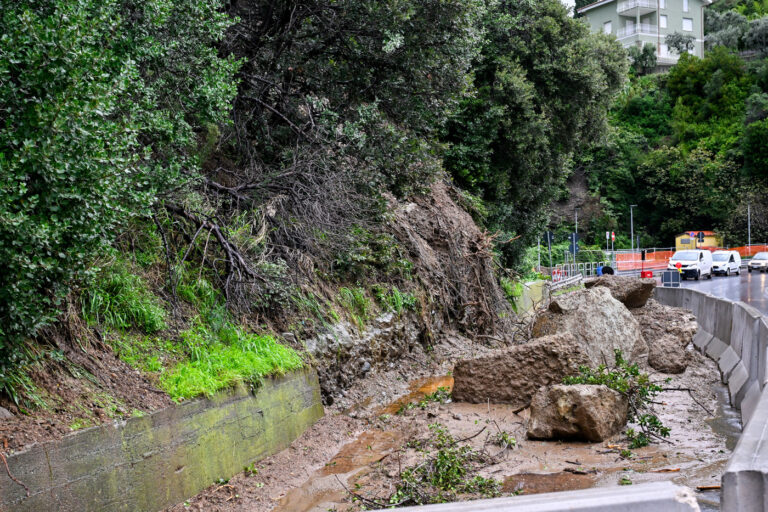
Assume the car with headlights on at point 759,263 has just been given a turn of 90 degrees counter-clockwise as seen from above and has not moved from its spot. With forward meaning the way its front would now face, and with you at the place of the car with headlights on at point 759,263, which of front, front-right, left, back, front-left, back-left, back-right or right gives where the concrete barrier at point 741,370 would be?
front-right

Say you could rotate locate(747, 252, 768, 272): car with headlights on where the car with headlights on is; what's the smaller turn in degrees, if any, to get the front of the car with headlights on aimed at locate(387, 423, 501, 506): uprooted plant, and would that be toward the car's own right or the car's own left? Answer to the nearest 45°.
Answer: approximately 45° to the car's own left

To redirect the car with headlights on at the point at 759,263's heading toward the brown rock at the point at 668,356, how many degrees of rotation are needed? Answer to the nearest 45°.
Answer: approximately 45° to its left

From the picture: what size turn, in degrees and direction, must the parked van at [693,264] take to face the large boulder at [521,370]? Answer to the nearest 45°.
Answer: approximately 45° to its left

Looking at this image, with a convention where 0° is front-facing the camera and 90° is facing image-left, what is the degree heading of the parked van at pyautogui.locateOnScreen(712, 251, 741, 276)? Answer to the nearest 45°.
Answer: approximately 45°

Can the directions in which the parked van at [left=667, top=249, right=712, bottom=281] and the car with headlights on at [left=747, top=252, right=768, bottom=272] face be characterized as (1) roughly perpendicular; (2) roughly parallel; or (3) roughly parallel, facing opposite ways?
roughly parallel

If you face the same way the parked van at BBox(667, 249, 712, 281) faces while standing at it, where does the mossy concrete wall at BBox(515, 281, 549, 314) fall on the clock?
The mossy concrete wall is roughly at 11 o'clock from the parked van.

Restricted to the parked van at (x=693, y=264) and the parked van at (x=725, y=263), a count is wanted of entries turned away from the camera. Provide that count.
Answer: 0

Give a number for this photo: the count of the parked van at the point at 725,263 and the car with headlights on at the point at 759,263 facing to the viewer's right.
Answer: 0

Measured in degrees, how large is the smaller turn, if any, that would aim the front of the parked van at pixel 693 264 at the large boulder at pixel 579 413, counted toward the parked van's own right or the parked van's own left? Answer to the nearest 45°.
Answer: approximately 45° to the parked van's own left

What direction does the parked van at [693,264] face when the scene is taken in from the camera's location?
facing the viewer and to the left of the viewer

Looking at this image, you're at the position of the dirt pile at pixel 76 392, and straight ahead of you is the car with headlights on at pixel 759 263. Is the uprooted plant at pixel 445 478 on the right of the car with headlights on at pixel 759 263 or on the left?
right

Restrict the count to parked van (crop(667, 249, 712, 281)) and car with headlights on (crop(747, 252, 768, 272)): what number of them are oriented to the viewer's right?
0

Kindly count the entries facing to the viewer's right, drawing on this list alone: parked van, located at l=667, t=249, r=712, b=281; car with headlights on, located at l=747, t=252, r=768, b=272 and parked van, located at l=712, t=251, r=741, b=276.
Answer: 0
